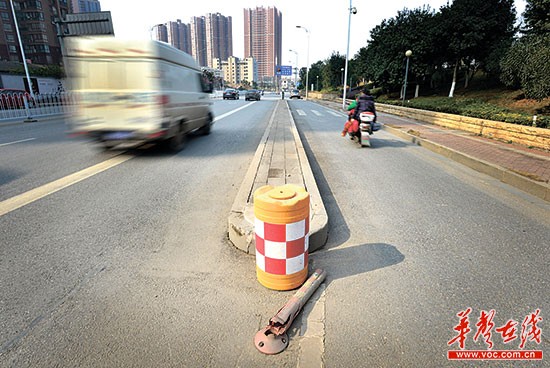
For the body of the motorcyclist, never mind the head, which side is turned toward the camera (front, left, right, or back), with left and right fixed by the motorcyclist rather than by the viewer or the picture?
back

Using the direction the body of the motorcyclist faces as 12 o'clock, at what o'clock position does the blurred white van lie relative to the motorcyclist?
The blurred white van is roughly at 8 o'clock from the motorcyclist.

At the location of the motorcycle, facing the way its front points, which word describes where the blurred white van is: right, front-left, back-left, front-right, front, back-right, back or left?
back-left

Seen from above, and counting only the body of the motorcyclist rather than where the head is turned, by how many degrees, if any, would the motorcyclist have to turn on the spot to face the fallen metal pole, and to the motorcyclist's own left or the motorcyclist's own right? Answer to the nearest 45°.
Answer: approximately 180°

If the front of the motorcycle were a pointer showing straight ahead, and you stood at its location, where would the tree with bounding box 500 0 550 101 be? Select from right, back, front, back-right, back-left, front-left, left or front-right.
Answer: front-right

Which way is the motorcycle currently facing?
away from the camera

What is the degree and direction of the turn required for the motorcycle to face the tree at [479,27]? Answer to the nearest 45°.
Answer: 0° — it already faces it

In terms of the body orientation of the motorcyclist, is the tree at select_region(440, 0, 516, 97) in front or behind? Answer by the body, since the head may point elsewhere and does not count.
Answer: in front
